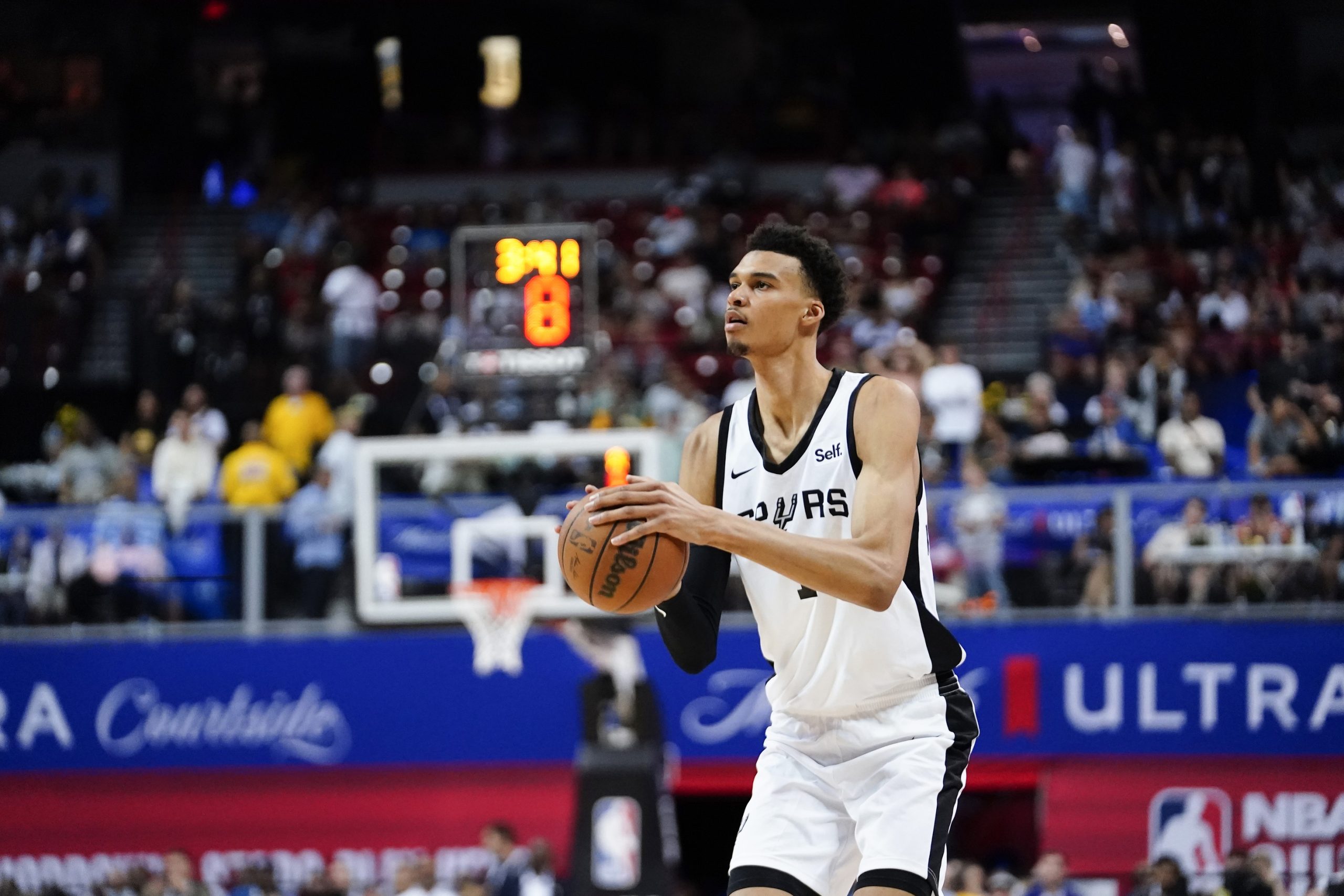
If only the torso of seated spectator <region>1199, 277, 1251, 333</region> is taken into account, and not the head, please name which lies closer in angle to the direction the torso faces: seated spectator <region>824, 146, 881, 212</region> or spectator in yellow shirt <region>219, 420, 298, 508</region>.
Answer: the spectator in yellow shirt

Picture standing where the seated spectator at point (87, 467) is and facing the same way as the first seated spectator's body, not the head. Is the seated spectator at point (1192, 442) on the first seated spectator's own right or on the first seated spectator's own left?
on the first seated spectator's own left

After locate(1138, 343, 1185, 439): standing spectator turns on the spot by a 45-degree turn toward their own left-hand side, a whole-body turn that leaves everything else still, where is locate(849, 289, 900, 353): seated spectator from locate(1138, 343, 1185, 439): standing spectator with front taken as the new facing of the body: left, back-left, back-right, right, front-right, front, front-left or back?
back

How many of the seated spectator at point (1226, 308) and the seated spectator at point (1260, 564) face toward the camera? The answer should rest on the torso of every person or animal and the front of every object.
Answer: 2

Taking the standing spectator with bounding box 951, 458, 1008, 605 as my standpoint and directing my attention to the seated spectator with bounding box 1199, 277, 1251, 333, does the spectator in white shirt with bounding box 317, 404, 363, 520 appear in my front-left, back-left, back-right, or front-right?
back-left

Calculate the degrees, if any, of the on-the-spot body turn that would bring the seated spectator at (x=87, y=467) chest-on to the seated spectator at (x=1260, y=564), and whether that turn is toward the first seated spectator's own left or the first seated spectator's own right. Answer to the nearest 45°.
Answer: approximately 45° to the first seated spectator's own left

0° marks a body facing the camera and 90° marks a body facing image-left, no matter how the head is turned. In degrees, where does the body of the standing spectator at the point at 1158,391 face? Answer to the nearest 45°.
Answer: approximately 0°

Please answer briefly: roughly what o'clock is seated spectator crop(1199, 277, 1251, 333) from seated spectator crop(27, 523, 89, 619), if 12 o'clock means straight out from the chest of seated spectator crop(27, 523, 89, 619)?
seated spectator crop(1199, 277, 1251, 333) is roughly at 9 o'clock from seated spectator crop(27, 523, 89, 619).
